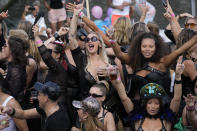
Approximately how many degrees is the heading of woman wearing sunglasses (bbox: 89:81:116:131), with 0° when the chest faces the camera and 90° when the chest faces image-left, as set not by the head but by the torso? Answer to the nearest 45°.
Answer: approximately 45°

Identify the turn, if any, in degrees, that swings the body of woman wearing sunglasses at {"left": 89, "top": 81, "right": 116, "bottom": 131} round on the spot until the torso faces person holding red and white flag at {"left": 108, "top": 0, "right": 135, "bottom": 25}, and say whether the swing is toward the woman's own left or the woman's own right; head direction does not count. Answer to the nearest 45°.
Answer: approximately 135° to the woman's own right
